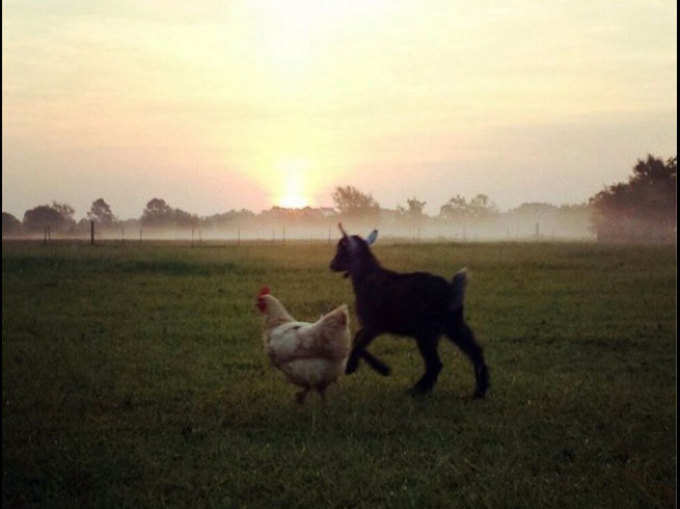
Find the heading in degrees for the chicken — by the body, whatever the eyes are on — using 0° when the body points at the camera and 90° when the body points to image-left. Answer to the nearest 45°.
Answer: approximately 90°

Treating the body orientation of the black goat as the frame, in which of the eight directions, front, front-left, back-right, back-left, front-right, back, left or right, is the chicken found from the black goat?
front-left

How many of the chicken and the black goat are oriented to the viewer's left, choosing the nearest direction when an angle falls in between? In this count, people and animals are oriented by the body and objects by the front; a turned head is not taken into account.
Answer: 2

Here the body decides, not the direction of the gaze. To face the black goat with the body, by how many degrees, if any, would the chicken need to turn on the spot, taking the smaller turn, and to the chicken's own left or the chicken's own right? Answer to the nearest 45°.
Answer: approximately 135° to the chicken's own right

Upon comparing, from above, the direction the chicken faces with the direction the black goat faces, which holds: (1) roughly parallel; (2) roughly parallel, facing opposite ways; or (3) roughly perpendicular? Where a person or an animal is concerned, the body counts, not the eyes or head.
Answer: roughly parallel

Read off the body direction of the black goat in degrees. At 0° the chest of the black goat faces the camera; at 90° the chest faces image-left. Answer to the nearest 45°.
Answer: approximately 90°
